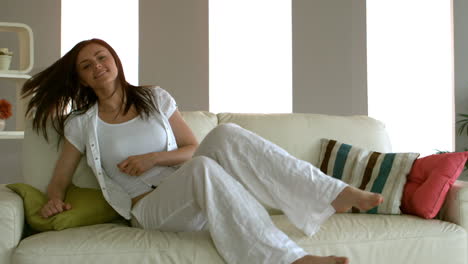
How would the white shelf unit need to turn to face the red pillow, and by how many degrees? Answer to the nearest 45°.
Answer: approximately 45° to its left

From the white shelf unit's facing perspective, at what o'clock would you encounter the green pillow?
The green pillow is roughly at 12 o'clock from the white shelf unit.

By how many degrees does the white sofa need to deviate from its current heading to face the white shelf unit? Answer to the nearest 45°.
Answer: approximately 135° to its right

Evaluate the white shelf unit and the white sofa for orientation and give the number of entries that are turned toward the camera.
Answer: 2

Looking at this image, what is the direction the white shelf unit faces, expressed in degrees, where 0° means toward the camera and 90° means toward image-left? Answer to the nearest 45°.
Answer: approximately 0°

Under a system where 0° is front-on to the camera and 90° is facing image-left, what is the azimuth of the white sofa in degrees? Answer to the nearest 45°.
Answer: approximately 0°
